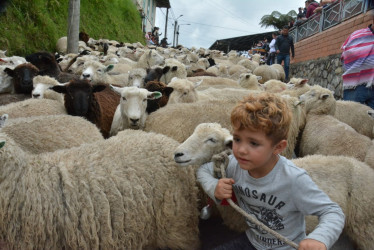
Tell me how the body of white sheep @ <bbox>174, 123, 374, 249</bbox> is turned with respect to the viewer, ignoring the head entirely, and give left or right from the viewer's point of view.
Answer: facing to the left of the viewer

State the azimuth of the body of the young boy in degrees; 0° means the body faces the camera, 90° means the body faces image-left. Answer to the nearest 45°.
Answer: approximately 45°

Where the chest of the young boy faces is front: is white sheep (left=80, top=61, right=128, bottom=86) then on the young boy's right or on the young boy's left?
on the young boy's right

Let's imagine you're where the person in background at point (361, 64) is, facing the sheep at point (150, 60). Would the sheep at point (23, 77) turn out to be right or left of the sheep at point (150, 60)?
left

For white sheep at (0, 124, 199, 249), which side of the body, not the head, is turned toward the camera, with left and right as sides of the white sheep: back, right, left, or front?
left

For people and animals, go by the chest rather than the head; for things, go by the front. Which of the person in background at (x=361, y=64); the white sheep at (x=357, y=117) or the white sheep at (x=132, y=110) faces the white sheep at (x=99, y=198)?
the white sheep at (x=132, y=110)

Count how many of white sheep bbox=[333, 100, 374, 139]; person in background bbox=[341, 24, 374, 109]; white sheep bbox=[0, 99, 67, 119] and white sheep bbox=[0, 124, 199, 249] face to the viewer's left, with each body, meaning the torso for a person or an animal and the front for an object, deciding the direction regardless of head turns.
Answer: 2

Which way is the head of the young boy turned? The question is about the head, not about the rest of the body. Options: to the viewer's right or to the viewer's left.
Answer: to the viewer's left

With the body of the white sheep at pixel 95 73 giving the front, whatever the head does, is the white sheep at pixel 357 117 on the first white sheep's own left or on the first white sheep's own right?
on the first white sheep's own left

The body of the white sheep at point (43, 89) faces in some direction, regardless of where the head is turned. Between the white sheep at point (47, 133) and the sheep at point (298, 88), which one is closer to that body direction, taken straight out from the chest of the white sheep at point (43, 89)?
the white sheep
